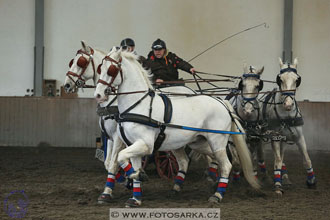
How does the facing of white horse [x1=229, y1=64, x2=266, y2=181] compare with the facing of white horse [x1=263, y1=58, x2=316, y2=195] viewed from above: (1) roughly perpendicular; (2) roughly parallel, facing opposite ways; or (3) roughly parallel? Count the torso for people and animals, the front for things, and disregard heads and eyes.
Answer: roughly parallel

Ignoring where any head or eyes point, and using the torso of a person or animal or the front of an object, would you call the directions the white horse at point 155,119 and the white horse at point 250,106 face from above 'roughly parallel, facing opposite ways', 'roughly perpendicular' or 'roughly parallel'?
roughly perpendicular

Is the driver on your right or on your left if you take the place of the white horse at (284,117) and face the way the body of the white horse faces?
on your right

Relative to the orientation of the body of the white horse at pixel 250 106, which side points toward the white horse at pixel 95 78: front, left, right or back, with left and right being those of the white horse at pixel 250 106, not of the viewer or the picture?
right

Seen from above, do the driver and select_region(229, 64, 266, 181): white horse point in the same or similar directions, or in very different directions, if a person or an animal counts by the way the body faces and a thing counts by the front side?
same or similar directions

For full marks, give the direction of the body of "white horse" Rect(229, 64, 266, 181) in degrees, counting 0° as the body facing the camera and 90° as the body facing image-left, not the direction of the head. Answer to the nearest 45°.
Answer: approximately 0°

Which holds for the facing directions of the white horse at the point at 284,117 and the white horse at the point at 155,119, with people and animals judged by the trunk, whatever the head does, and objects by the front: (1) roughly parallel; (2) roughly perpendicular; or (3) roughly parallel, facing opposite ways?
roughly perpendicular

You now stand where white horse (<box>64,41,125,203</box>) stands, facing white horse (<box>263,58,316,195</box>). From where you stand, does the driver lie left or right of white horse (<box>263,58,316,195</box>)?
left

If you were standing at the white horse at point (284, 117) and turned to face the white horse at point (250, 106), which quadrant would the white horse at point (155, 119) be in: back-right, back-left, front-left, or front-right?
front-left

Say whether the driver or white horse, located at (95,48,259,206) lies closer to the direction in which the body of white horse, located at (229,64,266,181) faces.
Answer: the white horse

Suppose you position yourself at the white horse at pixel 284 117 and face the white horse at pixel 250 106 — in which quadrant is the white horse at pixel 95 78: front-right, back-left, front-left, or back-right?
front-left

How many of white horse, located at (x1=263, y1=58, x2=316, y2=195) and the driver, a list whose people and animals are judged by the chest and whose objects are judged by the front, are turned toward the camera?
2

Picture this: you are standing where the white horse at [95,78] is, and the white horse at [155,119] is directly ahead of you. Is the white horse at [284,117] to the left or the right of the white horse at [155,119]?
left

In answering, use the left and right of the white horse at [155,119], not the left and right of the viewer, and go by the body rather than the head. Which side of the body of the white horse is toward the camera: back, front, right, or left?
left
